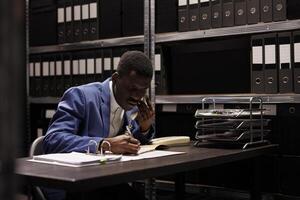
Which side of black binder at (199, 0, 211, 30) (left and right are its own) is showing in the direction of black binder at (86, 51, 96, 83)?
right

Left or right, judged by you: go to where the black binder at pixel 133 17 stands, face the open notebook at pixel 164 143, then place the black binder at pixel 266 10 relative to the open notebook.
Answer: left

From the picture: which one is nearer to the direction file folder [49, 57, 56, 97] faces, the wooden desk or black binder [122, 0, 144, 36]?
the wooden desk

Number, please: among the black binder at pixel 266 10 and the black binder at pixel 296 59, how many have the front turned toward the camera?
2

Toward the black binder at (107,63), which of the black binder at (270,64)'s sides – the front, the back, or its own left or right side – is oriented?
right
